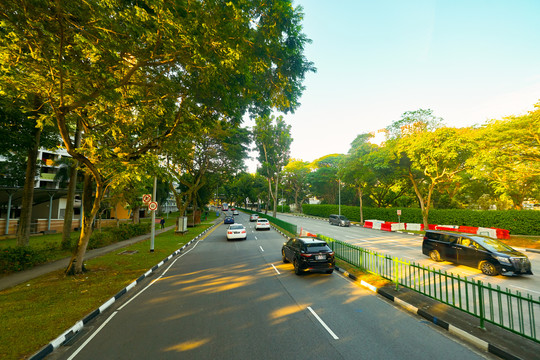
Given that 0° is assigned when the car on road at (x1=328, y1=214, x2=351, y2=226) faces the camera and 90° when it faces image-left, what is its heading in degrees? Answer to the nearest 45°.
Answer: approximately 315°

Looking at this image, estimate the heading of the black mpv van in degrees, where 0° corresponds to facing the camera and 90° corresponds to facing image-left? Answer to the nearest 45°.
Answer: approximately 315°

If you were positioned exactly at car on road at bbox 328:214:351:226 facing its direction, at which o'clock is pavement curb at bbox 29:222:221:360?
The pavement curb is roughly at 2 o'clock from the car on road.

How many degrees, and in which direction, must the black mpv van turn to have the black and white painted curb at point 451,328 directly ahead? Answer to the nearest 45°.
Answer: approximately 45° to its right

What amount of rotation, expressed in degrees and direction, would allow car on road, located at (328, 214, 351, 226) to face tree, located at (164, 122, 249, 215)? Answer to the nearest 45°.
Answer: approximately 90° to its right

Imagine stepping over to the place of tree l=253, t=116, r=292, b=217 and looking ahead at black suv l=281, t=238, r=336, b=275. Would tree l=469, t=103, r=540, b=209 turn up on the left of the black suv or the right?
left

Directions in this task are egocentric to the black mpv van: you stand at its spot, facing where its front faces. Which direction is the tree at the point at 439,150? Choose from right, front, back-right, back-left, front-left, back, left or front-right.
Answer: back-left

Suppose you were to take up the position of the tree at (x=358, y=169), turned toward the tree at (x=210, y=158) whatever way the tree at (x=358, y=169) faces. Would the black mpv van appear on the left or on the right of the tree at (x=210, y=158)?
left
